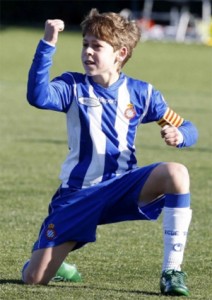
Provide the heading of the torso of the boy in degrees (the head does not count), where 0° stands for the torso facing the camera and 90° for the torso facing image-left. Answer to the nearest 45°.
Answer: approximately 0°

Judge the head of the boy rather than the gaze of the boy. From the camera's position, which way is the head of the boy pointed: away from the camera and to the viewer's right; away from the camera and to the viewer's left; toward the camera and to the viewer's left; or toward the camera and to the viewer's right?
toward the camera and to the viewer's left
